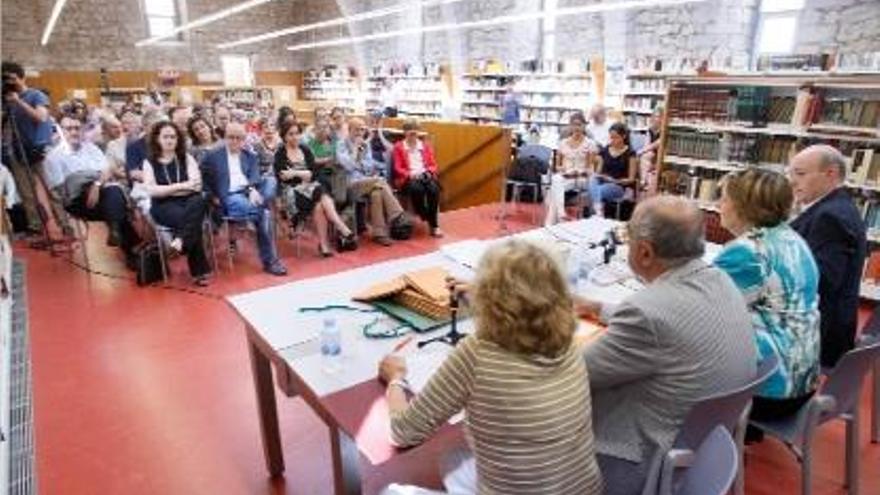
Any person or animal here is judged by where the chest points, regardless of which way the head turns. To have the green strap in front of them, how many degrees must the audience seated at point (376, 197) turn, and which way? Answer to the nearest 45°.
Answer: approximately 45° to their right

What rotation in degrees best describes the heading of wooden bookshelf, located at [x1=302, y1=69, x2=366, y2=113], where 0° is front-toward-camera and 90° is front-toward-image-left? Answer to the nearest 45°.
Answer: approximately 0°

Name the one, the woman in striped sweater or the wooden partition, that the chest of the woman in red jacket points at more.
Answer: the woman in striped sweater

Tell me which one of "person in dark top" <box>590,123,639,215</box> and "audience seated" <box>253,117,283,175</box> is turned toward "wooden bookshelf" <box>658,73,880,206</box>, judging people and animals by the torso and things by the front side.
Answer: "audience seated" <box>253,117,283,175</box>

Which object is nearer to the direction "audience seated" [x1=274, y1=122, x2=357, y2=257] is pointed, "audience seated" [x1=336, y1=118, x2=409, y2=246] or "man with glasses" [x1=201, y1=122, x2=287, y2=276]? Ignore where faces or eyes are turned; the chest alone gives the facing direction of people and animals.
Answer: the audience seated

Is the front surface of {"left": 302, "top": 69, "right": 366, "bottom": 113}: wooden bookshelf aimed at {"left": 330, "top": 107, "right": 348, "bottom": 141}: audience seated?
yes

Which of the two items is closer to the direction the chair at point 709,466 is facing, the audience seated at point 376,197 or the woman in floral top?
the audience seated

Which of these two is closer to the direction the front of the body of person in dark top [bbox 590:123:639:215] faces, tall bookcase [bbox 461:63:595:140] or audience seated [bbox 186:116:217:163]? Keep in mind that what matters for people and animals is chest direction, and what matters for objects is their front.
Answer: the audience seated

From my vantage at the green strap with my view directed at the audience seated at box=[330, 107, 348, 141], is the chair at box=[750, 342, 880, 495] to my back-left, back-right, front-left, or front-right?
back-right

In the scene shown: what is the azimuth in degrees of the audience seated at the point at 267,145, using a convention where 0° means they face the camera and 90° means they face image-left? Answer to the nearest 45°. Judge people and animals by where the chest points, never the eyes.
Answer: approximately 315°

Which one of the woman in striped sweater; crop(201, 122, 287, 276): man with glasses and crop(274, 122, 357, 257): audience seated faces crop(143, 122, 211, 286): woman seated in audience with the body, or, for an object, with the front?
the woman in striped sweater

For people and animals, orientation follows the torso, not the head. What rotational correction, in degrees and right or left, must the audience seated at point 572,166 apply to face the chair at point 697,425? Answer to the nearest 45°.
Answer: approximately 45° to their left

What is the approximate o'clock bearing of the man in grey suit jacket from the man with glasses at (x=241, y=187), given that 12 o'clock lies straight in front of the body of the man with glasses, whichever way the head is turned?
The man in grey suit jacket is roughly at 1 o'clock from the man with glasses.

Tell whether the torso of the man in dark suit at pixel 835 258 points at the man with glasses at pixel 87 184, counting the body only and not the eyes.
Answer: yes

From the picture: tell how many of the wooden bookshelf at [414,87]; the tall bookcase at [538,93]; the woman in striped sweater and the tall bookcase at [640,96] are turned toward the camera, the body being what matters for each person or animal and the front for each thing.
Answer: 3

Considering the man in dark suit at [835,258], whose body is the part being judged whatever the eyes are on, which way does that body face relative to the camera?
to the viewer's left
